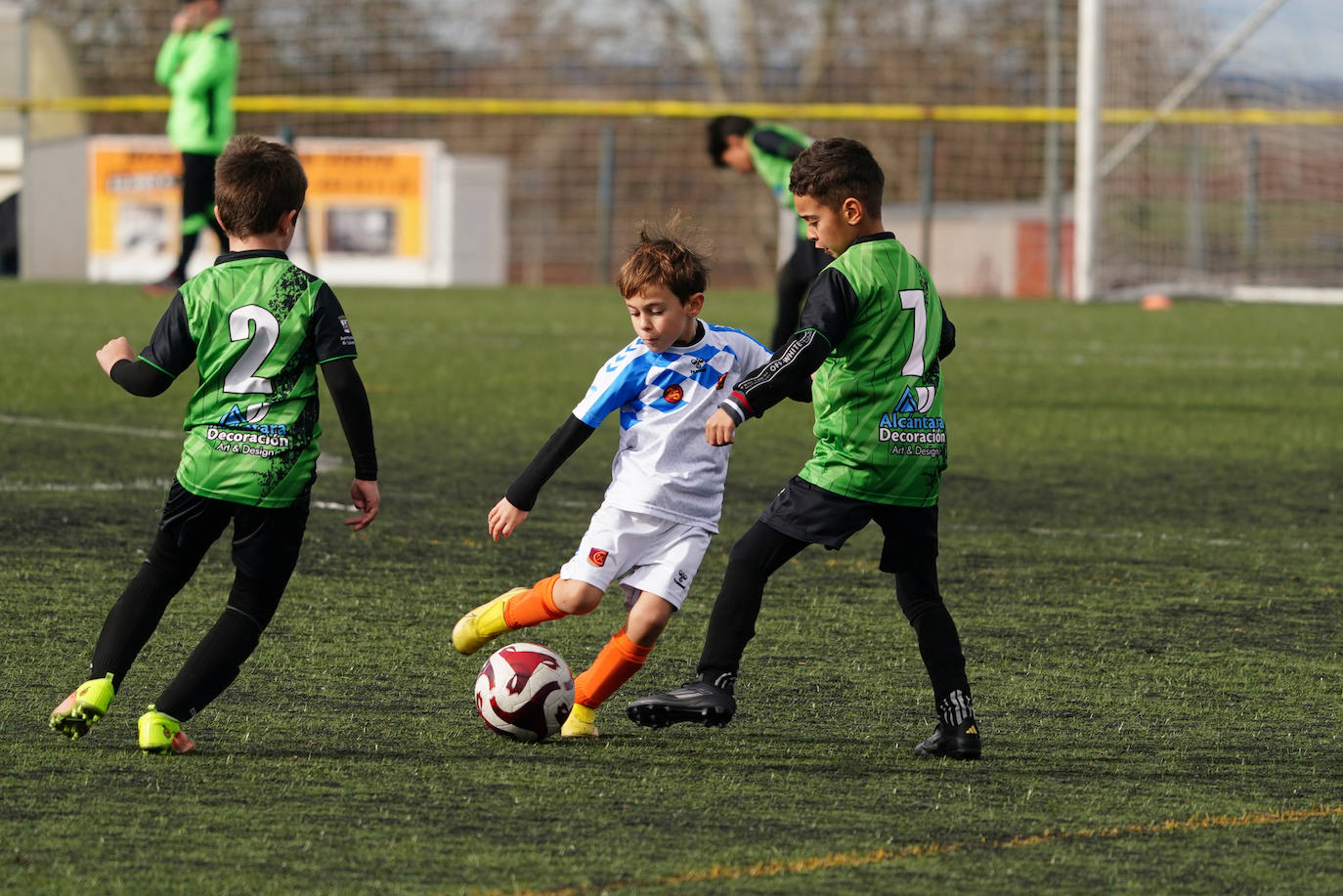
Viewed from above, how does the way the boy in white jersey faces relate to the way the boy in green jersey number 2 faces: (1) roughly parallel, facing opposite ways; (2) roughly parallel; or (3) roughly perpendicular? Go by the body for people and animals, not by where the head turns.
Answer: roughly parallel, facing opposite ways

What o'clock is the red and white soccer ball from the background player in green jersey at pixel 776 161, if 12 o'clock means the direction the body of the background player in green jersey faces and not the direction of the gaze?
The red and white soccer ball is roughly at 9 o'clock from the background player in green jersey.

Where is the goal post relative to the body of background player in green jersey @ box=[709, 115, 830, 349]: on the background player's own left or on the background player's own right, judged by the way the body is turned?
on the background player's own right

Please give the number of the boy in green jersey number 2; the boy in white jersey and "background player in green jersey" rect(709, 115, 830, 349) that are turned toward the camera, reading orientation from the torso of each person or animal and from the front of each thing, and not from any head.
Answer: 1

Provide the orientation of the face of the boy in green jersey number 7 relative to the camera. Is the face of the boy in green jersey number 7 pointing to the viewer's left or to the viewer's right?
to the viewer's left

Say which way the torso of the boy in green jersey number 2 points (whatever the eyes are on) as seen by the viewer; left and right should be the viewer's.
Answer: facing away from the viewer

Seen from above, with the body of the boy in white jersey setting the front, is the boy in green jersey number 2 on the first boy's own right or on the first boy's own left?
on the first boy's own right

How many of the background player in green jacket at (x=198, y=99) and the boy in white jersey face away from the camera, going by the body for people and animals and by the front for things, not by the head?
0

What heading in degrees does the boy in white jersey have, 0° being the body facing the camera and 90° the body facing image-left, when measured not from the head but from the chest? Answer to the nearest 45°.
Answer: approximately 0°

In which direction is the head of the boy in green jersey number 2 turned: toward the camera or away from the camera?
away from the camera

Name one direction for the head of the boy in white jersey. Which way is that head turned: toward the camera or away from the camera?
toward the camera

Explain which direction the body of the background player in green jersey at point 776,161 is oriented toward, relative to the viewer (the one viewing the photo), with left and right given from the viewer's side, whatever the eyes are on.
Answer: facing to the left of the viewer

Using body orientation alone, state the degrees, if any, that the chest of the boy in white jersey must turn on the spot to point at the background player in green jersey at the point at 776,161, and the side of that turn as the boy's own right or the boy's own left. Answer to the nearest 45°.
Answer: approximately 180°

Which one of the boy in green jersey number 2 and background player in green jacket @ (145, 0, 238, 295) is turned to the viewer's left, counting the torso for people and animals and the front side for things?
the background player in green jacket

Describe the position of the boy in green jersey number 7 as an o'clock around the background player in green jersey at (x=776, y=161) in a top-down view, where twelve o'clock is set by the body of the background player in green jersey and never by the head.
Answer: The boy in green jersey number 7 is roughly at 9 o'clock from the background player in green jersey.

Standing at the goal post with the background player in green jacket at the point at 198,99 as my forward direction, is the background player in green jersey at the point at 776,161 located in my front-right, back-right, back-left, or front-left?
front-left

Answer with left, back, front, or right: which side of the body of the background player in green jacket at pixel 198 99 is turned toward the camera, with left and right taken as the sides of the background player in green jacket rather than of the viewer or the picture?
left

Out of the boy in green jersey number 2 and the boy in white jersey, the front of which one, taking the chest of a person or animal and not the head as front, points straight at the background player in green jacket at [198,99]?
the boy in green jersey number 2
